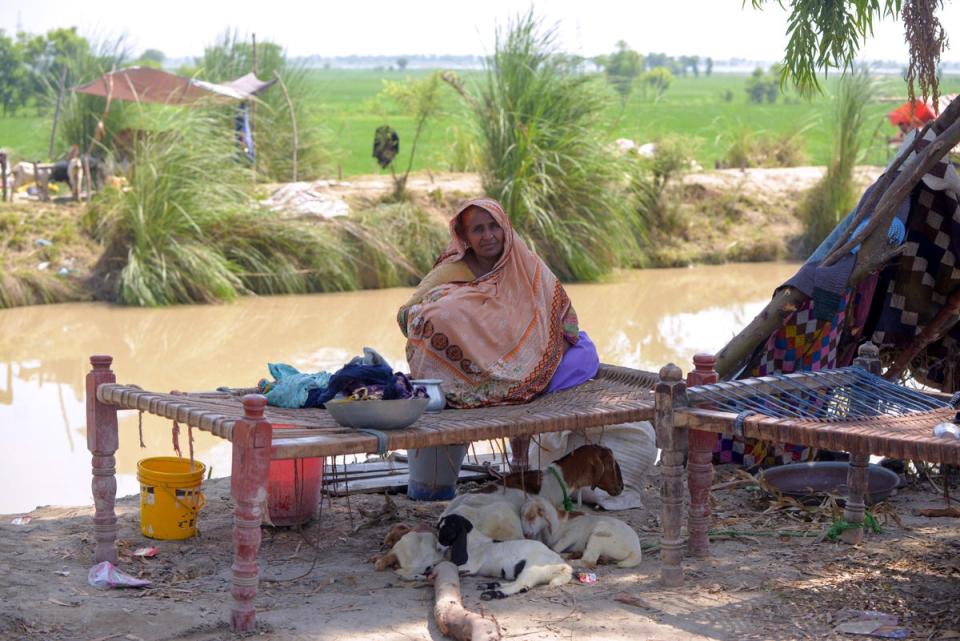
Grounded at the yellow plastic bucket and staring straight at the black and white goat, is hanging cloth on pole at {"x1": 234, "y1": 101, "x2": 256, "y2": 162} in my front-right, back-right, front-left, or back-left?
back-left

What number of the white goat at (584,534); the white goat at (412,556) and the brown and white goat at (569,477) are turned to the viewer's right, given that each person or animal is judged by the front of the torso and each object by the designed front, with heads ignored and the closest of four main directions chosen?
1

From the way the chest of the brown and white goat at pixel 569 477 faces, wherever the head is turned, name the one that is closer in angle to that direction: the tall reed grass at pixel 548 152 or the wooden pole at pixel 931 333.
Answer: the wooden pole

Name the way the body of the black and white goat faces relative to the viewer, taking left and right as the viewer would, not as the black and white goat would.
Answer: facing to the left of the viewer

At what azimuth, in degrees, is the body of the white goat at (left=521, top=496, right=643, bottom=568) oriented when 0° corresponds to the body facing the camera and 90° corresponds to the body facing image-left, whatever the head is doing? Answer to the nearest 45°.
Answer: approximately 90°

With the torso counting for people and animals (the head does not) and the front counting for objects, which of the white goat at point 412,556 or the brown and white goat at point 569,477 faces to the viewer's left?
the white goat

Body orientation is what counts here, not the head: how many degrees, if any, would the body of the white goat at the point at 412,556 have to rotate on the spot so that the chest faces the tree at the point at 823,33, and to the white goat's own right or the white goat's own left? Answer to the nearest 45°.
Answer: approximately 135° to the white goat's own right

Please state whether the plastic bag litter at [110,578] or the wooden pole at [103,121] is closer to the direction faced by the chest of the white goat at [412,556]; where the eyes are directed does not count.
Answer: the plastic bag litter

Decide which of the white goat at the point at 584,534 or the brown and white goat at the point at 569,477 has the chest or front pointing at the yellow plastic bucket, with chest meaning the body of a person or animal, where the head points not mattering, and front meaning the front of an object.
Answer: the white goat

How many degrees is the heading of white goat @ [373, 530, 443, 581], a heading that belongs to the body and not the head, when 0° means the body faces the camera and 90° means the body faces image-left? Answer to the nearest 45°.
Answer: approximately 90°

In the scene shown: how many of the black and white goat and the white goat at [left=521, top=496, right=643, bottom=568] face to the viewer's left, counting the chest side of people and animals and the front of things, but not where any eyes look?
2

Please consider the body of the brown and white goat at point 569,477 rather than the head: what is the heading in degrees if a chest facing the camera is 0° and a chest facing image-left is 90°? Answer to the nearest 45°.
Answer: approximately 270°

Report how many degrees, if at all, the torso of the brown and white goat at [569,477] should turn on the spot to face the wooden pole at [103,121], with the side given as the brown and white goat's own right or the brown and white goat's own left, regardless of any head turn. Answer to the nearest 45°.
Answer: approximately 135° to the brown and white goat's own left
